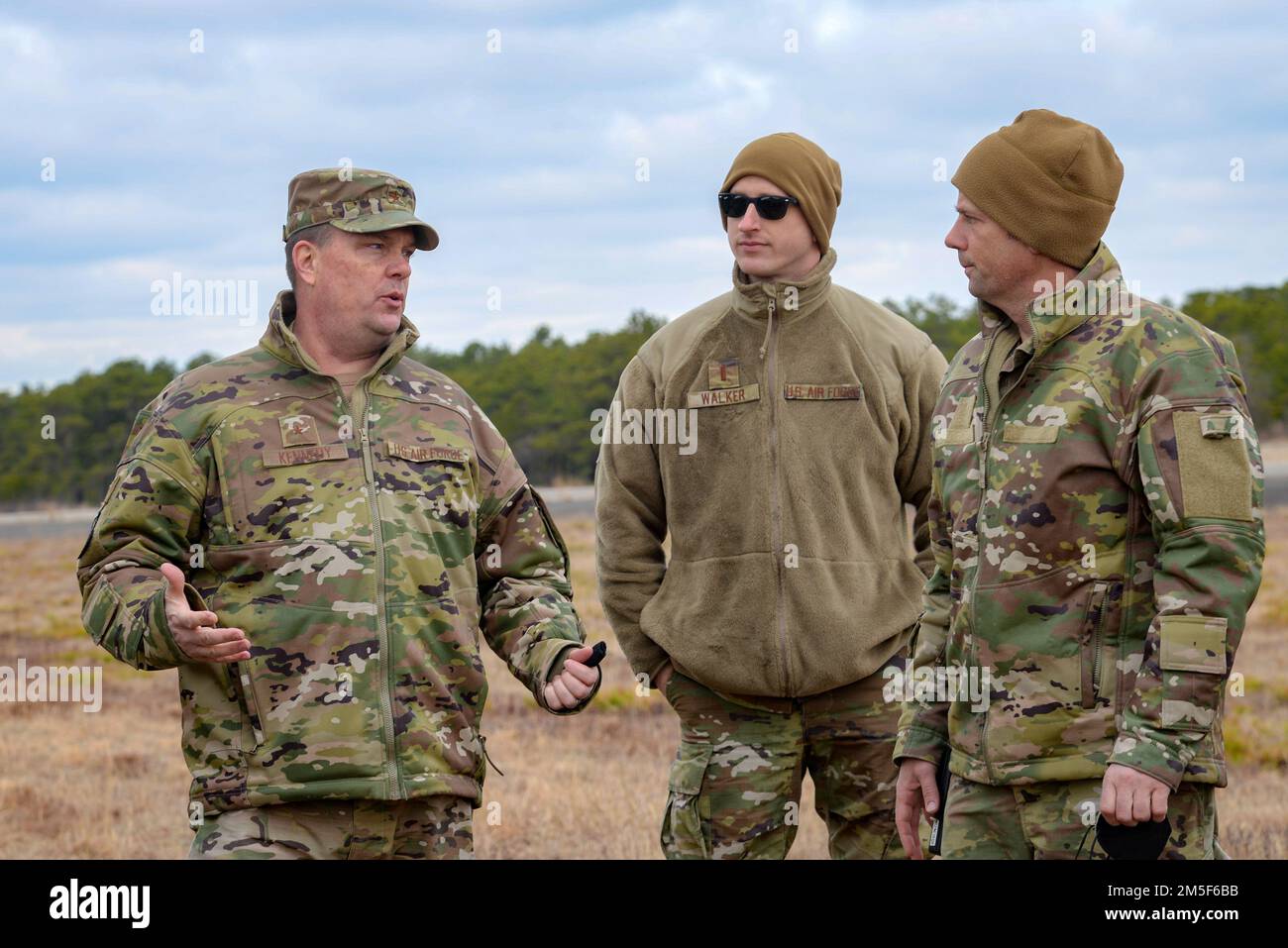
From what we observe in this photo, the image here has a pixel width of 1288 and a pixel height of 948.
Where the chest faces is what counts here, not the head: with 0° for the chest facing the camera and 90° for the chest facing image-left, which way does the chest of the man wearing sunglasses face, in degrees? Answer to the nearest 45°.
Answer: approximately 0°

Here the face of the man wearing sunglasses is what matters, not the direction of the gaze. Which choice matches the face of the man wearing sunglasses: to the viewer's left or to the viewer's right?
to the viewer's left
